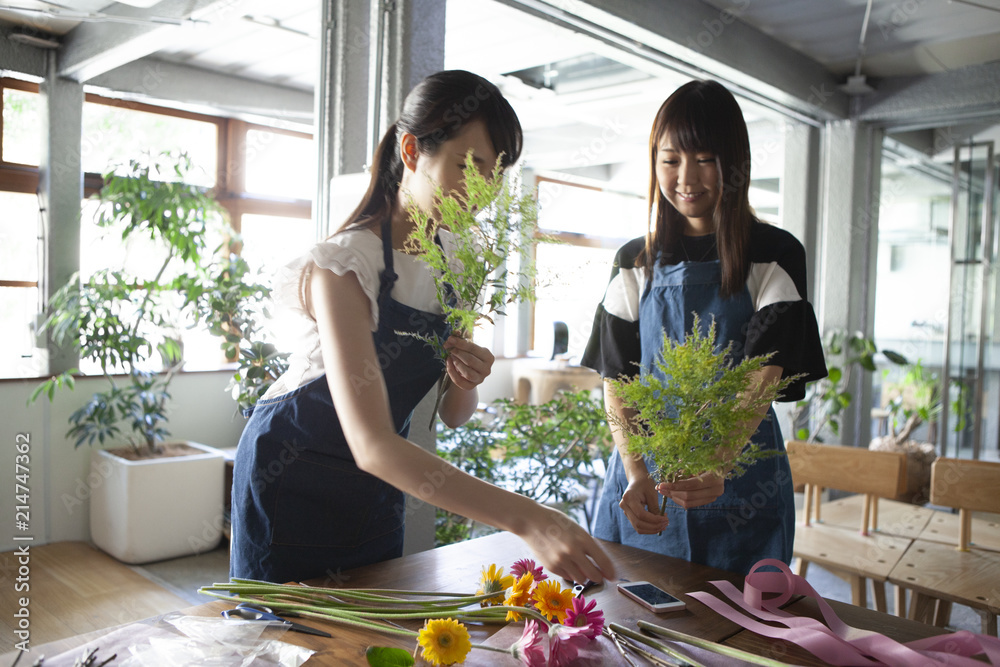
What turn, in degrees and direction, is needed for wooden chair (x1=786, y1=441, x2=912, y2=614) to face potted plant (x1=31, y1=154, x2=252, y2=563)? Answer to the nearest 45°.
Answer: approximately 45° to its right

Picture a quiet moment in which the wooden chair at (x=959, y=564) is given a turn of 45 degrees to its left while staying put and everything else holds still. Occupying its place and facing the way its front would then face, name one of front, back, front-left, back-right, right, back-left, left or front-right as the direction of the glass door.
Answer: back

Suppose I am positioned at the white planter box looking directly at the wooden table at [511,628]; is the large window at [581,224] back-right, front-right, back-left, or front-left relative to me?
back-left

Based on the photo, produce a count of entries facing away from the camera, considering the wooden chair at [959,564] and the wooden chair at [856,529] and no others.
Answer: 0
